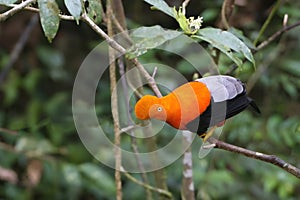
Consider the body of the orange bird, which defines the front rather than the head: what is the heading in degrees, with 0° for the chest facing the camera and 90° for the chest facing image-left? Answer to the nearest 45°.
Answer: approximately 90°

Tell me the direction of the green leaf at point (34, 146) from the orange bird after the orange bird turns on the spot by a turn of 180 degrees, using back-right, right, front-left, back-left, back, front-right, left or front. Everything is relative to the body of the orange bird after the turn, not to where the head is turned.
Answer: back-left
